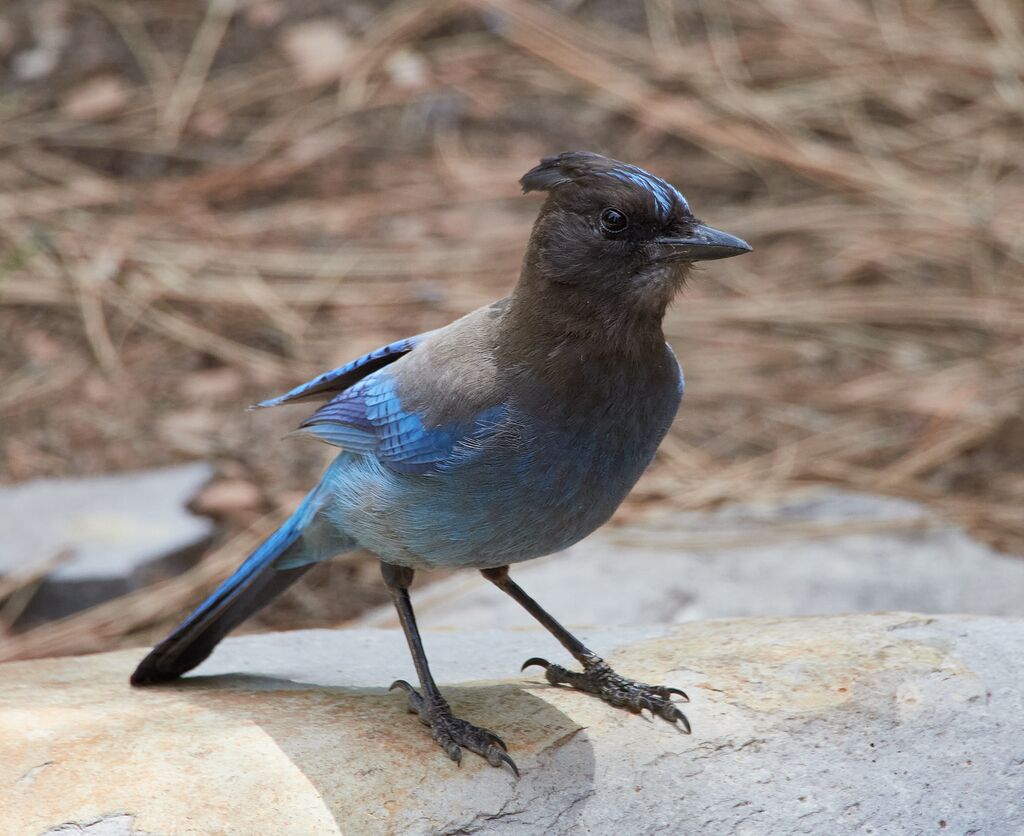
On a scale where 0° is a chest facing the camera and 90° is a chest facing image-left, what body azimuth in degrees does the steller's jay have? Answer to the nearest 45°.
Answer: approximately 315°

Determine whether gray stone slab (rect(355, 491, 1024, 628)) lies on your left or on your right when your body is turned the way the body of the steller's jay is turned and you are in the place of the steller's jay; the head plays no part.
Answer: on your left

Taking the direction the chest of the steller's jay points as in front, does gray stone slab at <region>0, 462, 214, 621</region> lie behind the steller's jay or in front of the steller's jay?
behind

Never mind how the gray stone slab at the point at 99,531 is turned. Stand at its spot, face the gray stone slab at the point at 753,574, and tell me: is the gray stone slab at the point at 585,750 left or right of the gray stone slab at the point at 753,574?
right
